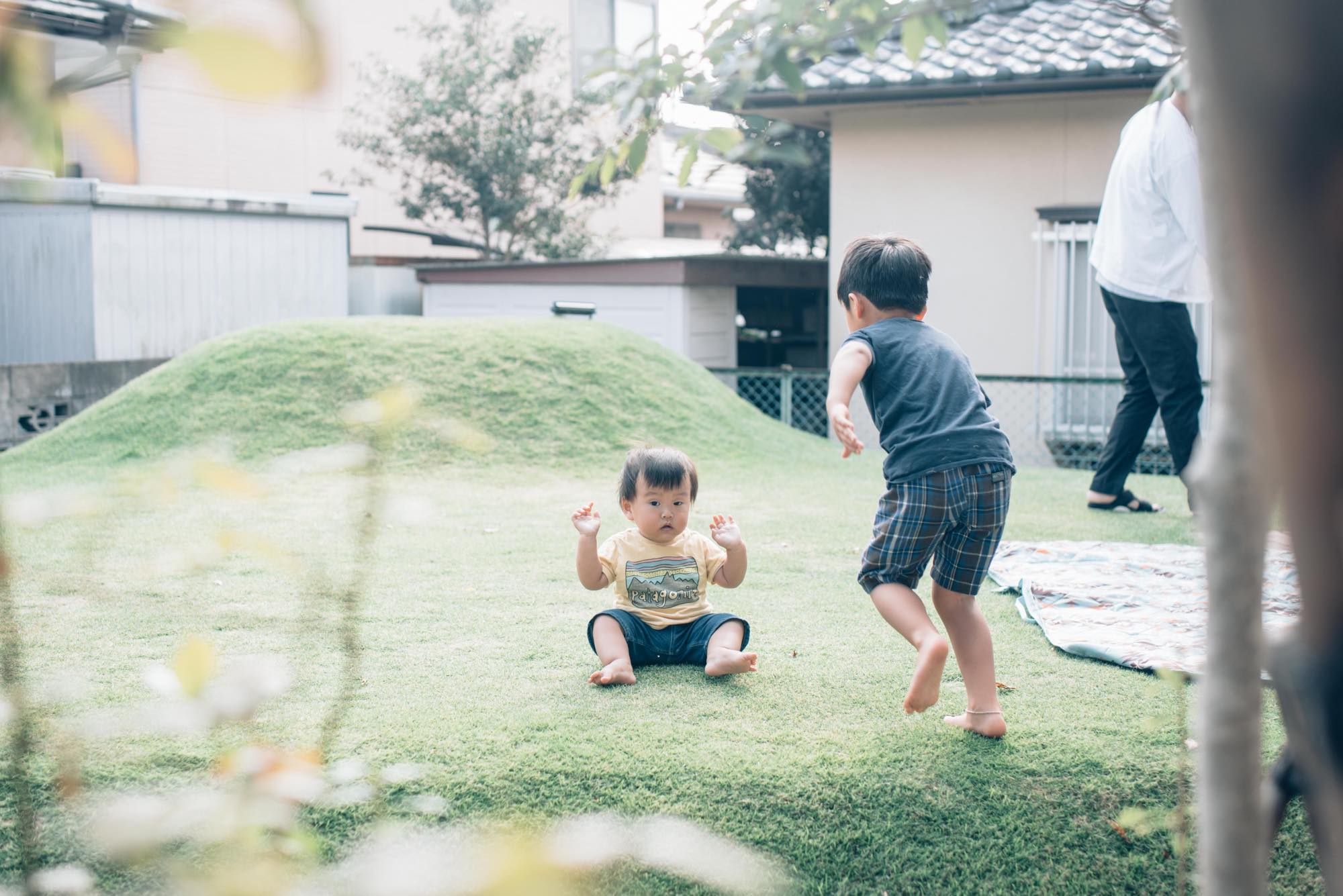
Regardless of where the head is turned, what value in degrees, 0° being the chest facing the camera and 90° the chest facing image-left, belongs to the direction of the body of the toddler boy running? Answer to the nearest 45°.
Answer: approximately 135°

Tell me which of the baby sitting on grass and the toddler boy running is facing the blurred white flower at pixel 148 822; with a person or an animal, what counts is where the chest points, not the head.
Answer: the baby sitting on grass

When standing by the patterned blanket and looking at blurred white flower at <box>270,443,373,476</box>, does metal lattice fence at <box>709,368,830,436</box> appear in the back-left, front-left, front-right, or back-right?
back-right

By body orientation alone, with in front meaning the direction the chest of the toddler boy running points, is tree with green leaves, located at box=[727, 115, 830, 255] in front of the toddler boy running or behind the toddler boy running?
in front

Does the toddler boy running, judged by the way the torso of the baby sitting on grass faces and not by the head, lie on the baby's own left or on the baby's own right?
on the baby's own left

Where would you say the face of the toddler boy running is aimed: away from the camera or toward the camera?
away from the camera

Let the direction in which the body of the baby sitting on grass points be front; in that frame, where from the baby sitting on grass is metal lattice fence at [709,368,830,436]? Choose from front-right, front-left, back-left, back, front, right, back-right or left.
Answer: back

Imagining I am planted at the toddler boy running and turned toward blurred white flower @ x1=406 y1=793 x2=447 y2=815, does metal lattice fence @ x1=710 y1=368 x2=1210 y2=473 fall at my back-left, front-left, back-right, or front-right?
back-right

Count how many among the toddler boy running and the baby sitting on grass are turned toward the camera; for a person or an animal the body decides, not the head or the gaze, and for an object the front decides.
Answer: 1

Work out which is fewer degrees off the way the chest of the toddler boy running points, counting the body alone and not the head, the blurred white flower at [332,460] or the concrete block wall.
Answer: the concrete block wall

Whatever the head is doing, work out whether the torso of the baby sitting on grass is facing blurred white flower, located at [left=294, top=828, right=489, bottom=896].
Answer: yes

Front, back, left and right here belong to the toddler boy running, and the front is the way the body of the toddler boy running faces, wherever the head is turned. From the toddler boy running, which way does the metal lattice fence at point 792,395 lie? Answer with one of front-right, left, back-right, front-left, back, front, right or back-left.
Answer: front-right

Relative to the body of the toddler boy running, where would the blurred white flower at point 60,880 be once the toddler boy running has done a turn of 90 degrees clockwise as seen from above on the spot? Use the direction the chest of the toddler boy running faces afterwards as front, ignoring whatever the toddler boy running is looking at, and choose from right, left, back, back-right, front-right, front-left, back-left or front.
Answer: back

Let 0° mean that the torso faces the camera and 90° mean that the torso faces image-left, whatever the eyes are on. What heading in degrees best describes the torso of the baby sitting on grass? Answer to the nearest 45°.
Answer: approximately 0°

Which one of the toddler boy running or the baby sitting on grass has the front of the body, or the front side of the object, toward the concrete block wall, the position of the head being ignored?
the toddler boy running

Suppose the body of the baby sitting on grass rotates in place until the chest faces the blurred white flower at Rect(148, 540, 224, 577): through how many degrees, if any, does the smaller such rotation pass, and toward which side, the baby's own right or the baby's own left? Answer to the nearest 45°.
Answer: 0° — they already face it
